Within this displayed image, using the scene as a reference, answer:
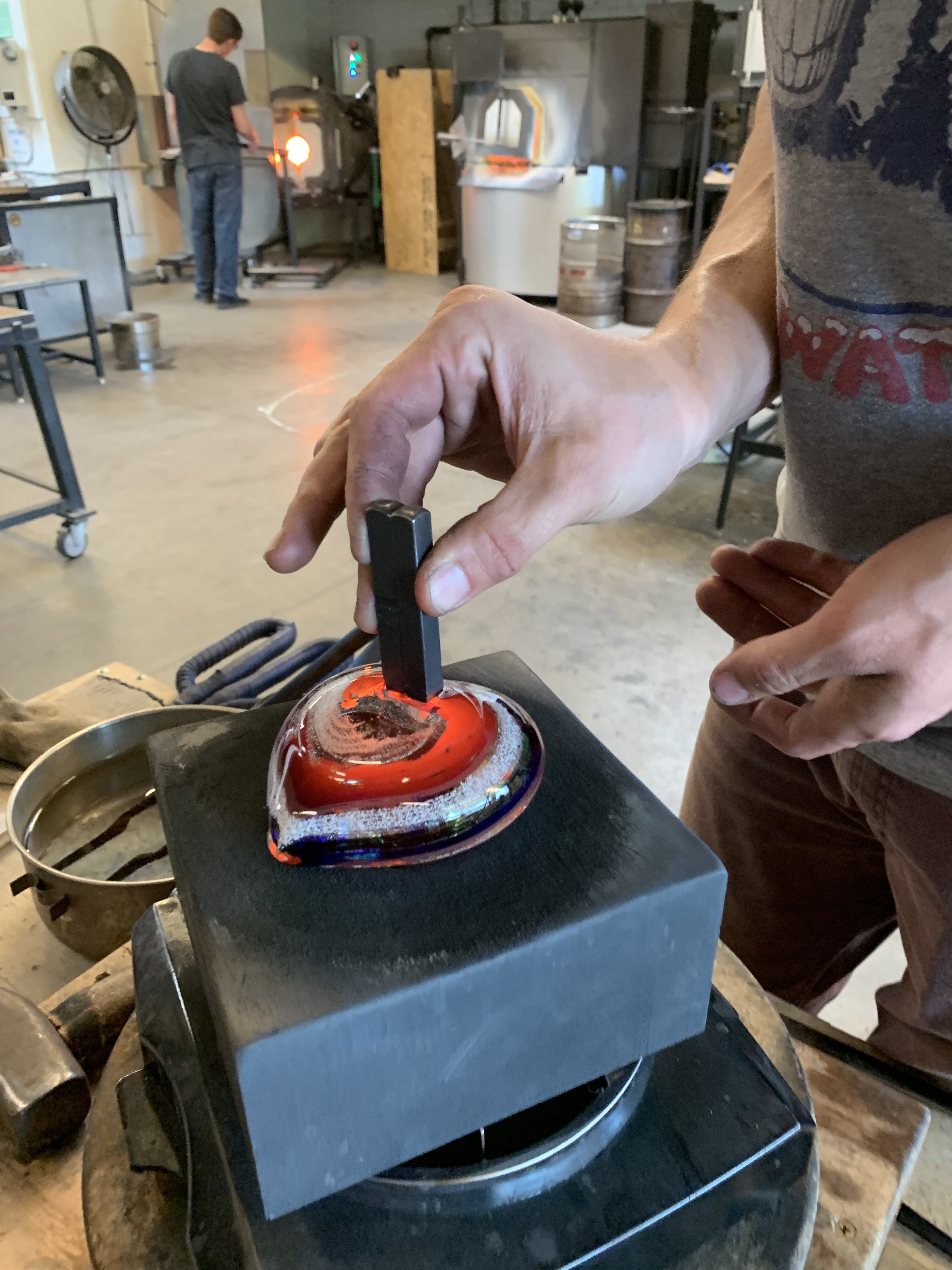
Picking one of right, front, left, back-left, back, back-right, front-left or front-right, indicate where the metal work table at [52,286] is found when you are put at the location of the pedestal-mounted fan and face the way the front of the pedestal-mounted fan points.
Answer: front-right

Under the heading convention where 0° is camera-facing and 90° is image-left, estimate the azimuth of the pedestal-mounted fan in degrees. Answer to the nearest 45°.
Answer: approximately 315°

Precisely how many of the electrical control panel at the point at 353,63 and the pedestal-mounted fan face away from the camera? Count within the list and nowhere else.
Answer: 0

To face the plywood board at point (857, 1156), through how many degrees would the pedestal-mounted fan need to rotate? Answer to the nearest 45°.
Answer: approximately 45° to its right

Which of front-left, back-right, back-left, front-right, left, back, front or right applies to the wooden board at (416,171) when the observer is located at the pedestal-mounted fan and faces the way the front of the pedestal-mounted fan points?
front-left

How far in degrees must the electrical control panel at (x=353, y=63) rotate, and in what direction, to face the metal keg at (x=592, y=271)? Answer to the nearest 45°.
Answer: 0° — it already faces it

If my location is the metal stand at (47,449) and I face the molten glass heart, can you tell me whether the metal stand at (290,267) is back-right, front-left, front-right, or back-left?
back-left

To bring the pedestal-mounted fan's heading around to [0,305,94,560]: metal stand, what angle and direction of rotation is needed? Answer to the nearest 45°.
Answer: approximately 45° to its right

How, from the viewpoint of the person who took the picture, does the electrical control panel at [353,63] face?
facing the viewer

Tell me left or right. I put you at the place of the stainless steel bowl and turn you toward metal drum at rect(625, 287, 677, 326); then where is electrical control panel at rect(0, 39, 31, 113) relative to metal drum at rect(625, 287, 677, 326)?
left

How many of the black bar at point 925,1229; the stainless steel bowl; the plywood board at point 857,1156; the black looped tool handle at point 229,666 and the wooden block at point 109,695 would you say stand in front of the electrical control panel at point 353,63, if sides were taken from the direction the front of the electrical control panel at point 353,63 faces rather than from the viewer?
5

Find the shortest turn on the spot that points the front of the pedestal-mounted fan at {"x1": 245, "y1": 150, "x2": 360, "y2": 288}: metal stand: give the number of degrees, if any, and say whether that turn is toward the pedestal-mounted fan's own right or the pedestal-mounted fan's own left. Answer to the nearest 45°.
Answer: approximately 45° to the pedestal-mounted fan's own left

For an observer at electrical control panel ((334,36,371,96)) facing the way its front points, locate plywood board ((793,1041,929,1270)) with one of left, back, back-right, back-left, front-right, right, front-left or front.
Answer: front

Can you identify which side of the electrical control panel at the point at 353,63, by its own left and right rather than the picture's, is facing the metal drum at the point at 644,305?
front

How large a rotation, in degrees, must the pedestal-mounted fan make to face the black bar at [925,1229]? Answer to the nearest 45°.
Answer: approximately 45° to its right

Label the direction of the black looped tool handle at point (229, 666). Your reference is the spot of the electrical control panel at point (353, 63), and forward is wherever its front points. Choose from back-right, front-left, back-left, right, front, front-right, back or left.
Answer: front

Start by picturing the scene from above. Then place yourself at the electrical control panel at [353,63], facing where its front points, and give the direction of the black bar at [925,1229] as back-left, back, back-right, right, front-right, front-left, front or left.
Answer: front

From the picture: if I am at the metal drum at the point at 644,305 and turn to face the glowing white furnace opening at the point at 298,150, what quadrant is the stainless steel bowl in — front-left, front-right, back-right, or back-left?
back-left

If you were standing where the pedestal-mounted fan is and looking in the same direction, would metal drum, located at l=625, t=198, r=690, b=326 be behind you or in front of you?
in front
